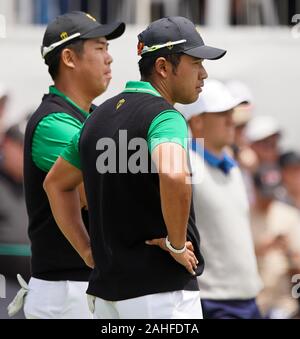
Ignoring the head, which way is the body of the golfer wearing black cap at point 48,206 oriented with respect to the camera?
to the viewer's right

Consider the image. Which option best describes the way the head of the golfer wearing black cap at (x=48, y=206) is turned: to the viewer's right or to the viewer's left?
to the viewer's right

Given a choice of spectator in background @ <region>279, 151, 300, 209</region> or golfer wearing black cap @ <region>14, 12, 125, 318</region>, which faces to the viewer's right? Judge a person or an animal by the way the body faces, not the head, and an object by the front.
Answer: the golfer wearing black cap

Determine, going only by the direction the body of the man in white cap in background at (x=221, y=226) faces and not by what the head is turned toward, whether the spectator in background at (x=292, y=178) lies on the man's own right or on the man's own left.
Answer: on the man's own left

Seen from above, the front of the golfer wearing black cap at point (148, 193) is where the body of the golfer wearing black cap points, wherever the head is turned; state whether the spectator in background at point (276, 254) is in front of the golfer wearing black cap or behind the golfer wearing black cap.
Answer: in front

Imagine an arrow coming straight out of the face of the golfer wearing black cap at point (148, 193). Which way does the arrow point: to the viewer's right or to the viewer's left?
to the viewer's right

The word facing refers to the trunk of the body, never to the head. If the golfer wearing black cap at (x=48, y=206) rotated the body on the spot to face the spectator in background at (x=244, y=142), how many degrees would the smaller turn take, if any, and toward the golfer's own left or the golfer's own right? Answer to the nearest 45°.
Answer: approximately 45° to the golfer's own left
